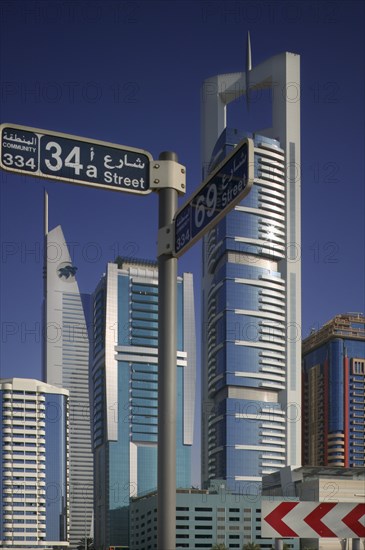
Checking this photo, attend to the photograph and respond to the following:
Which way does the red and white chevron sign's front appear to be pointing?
toward the camera
